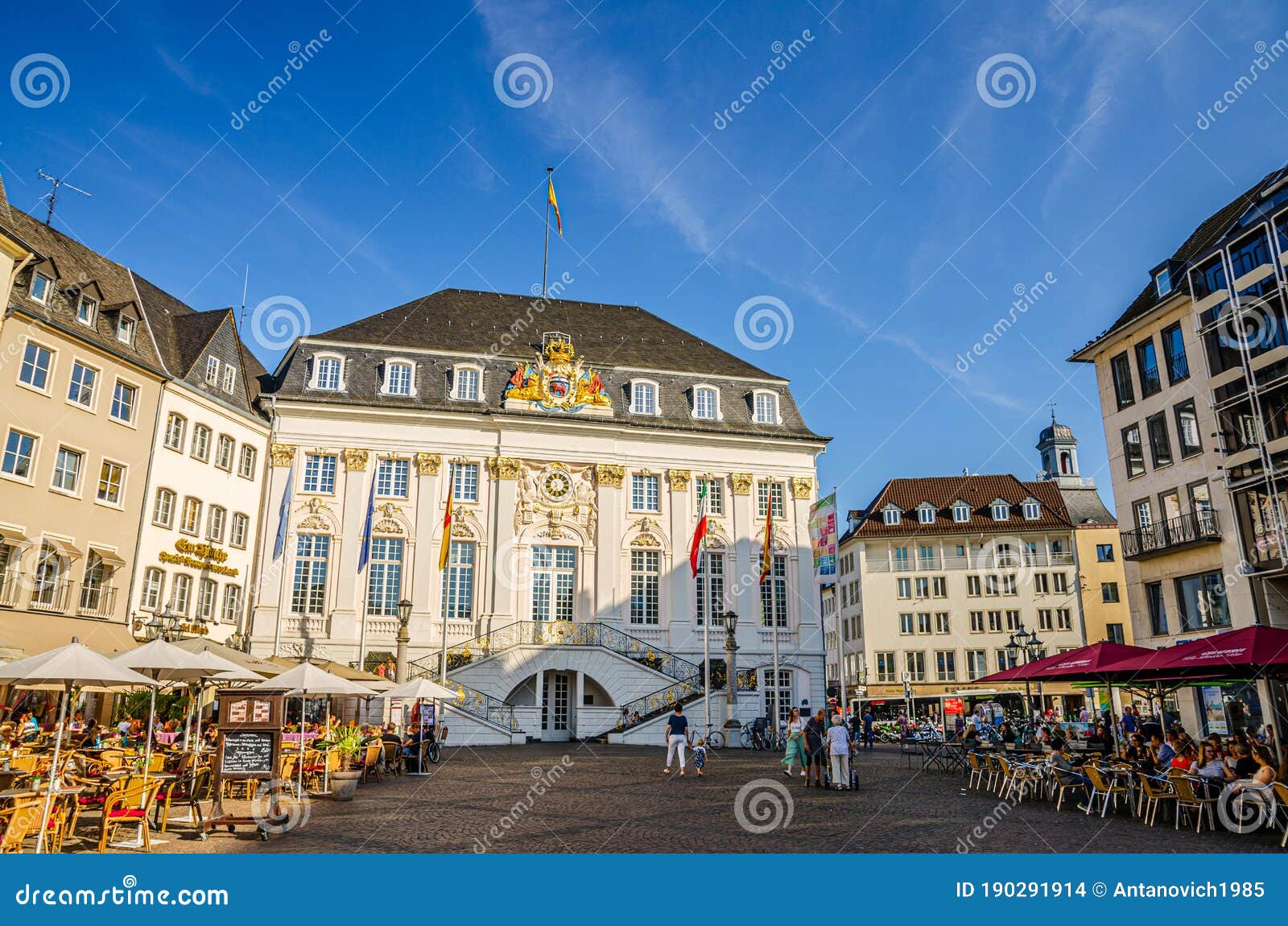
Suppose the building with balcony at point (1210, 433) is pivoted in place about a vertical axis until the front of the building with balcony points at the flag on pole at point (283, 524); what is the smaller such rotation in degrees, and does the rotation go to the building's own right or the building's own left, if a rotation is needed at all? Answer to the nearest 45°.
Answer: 0° — it already faces it

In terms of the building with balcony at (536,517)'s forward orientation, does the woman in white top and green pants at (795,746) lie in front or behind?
in front

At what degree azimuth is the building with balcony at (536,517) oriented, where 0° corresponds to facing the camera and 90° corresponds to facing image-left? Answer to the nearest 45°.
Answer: approximately 0°

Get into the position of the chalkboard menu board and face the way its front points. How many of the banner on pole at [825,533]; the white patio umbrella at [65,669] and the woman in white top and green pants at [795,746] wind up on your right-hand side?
1

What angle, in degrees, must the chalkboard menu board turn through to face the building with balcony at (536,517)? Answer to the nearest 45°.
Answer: approximately 135° to its left

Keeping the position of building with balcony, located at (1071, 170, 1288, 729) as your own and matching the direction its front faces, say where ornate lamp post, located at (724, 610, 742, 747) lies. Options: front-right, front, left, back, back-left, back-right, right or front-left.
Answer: front-right

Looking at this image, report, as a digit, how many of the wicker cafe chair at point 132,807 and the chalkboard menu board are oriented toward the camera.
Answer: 1

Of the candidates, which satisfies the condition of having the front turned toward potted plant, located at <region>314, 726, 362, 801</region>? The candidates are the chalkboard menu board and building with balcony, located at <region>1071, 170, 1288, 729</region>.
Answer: the building with balcony

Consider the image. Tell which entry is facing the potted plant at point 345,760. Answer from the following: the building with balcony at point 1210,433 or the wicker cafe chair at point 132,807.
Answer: the building with balcony

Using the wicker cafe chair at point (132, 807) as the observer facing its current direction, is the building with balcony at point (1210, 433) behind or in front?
behind

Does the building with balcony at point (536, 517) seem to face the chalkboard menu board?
yes

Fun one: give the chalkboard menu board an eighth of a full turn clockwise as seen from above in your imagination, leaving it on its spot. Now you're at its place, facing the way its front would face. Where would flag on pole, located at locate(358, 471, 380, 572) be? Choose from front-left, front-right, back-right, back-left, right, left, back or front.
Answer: back-right

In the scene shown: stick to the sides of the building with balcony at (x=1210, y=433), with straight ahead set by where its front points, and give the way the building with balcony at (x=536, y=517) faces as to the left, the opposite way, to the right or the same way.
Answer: to the left
